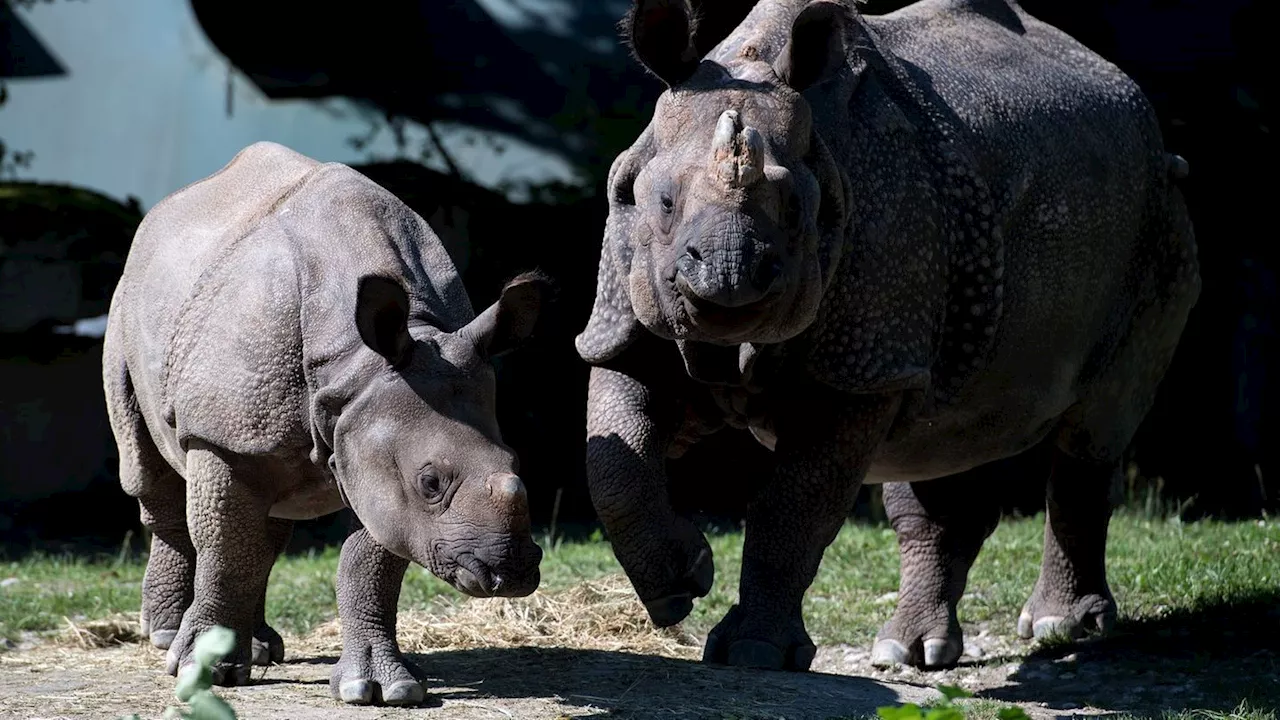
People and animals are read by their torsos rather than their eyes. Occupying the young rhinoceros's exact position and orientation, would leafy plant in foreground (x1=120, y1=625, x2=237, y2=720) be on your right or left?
on your right

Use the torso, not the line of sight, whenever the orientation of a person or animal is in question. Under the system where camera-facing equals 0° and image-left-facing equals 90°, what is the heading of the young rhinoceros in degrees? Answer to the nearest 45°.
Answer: approximately 315°
